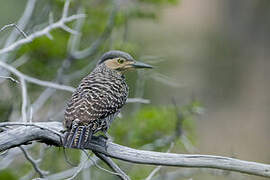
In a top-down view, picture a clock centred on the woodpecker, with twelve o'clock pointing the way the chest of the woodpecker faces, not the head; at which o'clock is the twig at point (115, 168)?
The twig is roughly at 4 o'clock from the woodpecker.

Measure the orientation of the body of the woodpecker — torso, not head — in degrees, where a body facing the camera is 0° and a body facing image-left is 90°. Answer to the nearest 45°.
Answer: approximately 225°

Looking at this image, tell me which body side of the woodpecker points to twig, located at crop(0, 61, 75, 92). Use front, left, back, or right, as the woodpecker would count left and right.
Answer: left
